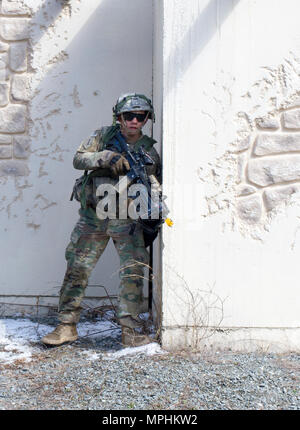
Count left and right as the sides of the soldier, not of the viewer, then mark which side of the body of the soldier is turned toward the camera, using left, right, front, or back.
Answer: front
